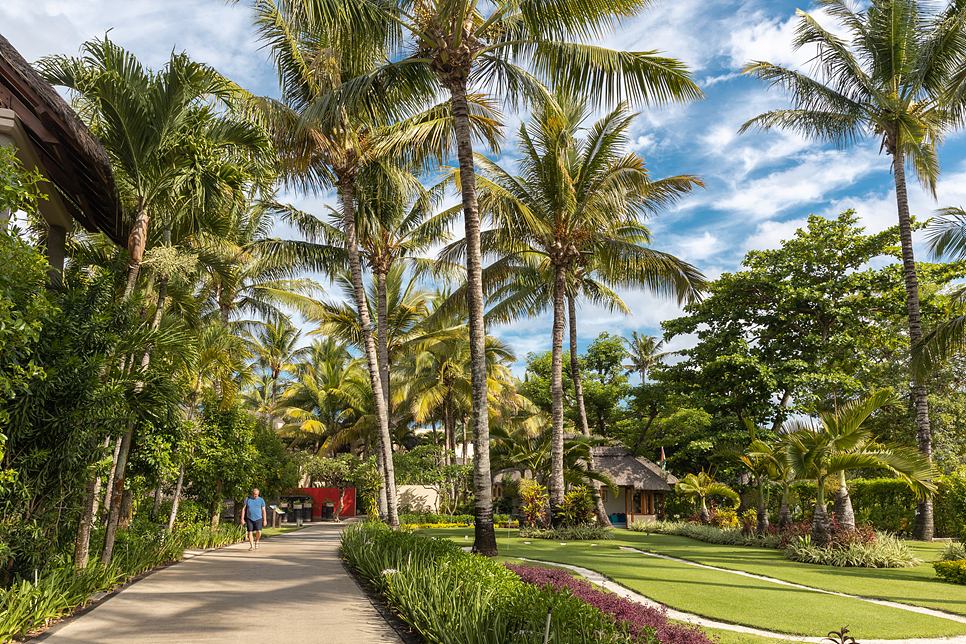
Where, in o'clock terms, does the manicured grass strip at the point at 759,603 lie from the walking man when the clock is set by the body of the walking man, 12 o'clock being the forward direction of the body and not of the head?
The manicured grass strip is roughly at 11 o'clock from the walking man.

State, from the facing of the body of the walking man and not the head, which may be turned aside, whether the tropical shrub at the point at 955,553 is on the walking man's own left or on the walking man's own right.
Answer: on the walking man's own left

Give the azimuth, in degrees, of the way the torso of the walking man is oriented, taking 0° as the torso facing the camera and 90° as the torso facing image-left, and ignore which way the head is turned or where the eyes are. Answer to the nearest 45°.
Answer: approximately 0°

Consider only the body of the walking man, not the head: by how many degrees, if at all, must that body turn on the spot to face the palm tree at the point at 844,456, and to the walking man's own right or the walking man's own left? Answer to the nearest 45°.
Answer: approximately 45° to the walking man's own left

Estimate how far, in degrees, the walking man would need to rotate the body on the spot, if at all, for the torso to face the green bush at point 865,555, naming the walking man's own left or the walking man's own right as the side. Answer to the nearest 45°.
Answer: approximately 45° to the walking man's own left

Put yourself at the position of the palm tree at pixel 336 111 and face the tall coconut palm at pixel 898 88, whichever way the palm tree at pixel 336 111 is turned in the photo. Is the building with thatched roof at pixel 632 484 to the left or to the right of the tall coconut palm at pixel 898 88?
left

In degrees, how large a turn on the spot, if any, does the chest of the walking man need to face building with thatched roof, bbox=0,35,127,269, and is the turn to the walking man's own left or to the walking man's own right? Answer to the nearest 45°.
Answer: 0° — they already face it

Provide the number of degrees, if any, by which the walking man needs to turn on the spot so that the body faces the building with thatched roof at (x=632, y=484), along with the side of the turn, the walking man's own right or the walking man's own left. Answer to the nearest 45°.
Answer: approximately 135° to the walking man's own left

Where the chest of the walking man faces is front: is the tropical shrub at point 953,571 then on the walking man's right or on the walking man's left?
on the walking man's left

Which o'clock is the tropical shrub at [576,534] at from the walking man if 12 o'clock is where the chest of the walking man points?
The tropical shrub is roughly at 9 o'clock from the walking man.

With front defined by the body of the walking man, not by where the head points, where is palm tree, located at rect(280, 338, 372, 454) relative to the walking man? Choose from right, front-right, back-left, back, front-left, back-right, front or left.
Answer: back

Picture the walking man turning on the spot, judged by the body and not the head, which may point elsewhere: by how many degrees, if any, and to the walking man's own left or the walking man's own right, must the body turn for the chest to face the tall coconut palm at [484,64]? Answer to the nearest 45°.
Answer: approximately 45° to the walking man's own left
